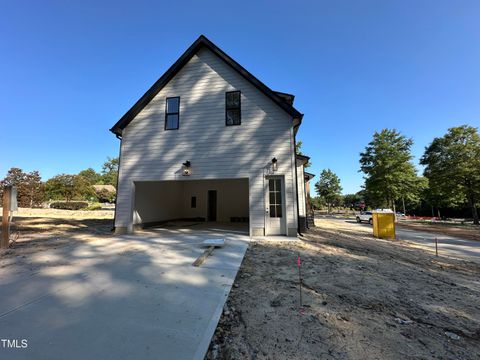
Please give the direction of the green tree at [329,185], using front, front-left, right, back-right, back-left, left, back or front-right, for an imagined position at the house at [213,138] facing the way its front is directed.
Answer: back-left

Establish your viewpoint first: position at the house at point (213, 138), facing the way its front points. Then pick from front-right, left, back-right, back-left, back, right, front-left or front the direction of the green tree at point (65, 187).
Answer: back-right

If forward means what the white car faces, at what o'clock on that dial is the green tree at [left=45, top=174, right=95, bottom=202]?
The green tree is roughly at 1 o'clock from the white car.

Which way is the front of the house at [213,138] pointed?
toward the camera

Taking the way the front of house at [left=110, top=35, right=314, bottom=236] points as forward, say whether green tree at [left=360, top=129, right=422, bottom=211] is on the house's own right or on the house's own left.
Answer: on the house's own left

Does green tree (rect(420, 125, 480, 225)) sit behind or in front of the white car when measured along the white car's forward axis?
behind

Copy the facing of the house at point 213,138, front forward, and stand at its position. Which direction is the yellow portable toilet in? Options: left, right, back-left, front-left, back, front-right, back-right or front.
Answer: left

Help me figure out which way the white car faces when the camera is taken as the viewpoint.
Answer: facing the viewer and to the left of the viewer

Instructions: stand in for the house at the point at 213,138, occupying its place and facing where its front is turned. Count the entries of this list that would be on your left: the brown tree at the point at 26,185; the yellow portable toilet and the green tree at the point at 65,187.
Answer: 1

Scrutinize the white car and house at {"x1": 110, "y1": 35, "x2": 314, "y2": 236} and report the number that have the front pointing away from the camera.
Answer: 0
